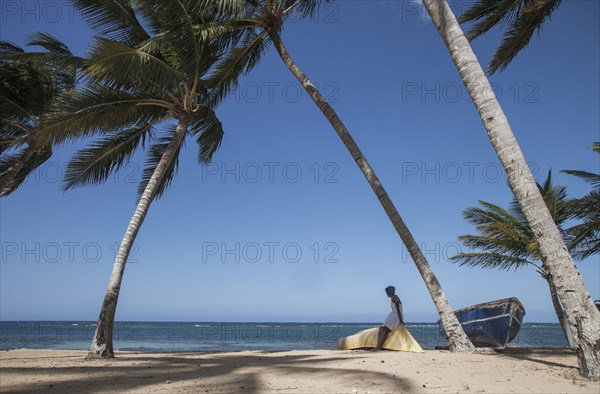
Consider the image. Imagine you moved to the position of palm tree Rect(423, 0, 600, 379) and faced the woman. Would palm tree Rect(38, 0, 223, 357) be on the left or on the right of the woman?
left

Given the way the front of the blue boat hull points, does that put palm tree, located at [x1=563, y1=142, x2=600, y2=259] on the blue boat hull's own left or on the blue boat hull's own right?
on the blue boat hull's own left

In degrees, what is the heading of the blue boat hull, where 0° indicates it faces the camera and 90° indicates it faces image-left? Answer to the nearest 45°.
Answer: approximately 315°

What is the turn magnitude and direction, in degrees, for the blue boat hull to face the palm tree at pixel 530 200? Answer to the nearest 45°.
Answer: approximately 45° to its right

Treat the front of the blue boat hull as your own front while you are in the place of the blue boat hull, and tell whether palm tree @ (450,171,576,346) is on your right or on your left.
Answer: on your left
